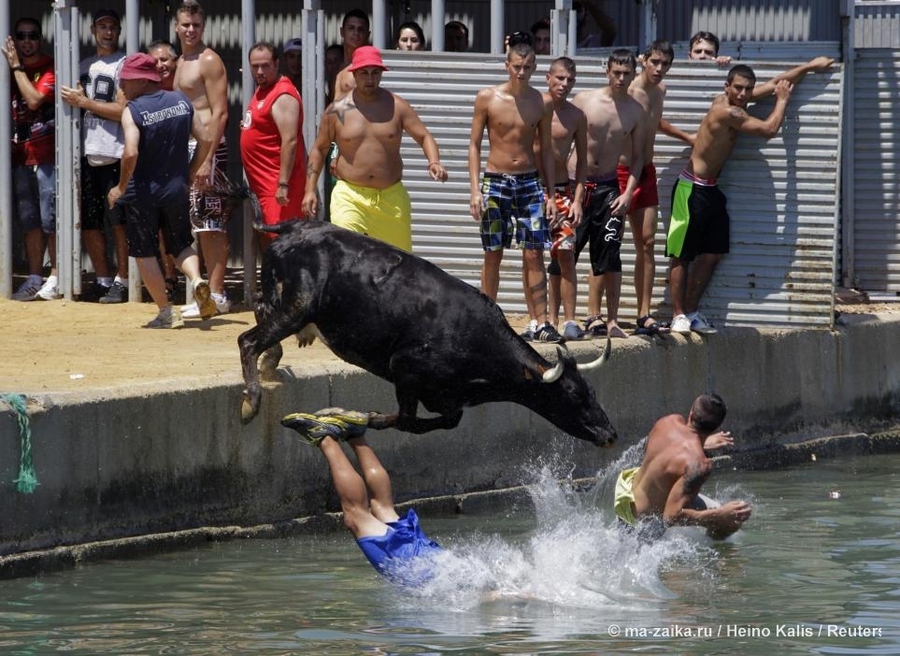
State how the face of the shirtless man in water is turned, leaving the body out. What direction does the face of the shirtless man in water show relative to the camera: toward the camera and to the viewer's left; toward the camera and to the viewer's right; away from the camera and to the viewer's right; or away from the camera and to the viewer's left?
away from the camera and to the viewer's right

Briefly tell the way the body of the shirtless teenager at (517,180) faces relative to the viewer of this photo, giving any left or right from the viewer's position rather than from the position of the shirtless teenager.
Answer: facing the viewer

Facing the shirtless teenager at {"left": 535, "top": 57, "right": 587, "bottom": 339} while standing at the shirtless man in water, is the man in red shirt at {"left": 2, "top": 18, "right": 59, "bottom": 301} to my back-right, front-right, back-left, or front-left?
front-left

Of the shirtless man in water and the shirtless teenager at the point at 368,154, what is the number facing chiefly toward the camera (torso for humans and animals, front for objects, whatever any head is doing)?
1

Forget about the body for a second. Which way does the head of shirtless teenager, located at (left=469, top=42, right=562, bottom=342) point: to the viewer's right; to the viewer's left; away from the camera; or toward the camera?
toward the camera

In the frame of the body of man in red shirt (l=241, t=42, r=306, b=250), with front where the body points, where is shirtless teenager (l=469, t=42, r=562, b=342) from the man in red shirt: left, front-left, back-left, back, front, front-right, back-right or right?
left

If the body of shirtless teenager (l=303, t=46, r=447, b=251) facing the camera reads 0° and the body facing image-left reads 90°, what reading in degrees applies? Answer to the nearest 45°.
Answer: approximately 0°

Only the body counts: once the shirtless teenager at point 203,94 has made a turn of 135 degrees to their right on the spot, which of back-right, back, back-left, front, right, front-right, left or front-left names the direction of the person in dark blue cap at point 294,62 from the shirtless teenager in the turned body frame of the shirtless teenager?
front-right

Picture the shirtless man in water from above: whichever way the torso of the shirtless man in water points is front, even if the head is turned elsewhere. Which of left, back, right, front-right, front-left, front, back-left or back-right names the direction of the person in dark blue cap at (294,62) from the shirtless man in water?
left

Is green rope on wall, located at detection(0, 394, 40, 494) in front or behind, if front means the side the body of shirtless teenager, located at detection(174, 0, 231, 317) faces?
in front

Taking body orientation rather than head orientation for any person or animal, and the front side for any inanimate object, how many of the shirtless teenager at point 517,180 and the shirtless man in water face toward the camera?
1

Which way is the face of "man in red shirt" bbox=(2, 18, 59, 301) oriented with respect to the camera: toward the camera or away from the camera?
toward the camera

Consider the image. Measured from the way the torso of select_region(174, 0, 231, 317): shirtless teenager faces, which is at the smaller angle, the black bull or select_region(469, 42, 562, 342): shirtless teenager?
the black bull

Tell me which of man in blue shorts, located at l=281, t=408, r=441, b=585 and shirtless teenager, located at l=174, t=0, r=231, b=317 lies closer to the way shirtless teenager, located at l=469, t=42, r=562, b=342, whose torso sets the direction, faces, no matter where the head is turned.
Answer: the man in blue shorts

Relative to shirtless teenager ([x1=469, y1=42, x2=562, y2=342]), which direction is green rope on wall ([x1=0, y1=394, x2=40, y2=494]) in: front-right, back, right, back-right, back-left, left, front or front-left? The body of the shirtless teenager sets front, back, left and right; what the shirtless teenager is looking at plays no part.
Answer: front-right

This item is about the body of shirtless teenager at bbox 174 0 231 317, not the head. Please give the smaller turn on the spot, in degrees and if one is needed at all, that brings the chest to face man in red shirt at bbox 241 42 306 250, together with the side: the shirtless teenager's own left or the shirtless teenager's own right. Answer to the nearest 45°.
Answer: approximately 135° to the shirtless teenager's own left
